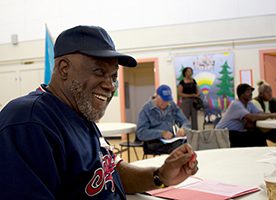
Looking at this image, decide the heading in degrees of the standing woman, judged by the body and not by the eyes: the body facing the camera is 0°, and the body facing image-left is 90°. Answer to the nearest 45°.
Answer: approximately 315°

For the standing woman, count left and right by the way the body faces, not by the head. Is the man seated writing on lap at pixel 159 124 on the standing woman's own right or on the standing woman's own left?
on the standing woman's own right

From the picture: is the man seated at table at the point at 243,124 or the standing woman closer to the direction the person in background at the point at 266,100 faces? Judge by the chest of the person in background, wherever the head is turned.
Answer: the man seated at table
